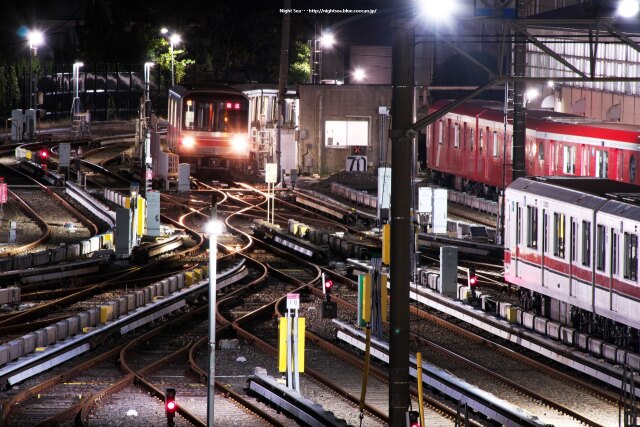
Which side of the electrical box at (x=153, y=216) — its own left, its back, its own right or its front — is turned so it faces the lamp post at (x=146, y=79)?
back

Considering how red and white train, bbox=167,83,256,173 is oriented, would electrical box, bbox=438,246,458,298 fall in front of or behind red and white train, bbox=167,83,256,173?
in front

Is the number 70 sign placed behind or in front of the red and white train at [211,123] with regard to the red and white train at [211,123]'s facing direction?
in front

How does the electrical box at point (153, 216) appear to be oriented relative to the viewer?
toward the camera

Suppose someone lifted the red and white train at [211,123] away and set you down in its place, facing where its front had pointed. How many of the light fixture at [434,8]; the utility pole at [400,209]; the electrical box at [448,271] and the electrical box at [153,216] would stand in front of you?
4

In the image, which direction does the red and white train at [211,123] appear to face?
toward the camera

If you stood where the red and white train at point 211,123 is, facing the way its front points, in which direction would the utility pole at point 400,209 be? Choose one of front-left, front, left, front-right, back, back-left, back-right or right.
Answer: front
